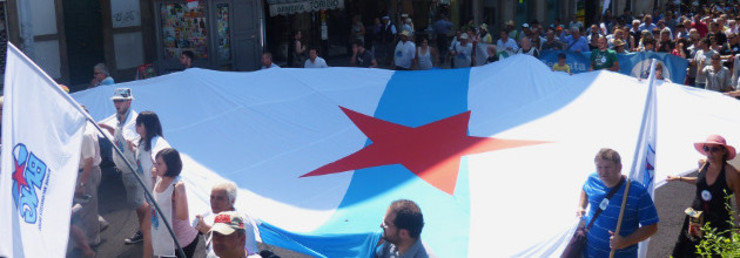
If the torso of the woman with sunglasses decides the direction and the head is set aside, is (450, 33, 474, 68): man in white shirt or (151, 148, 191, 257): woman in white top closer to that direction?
the woman in white top

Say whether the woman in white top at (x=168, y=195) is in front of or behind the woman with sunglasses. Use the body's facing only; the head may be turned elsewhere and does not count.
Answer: in front

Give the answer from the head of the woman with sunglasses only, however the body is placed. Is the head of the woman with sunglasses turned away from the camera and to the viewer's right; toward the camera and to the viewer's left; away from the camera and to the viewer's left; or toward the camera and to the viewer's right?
toward the camera and to the viewer's left

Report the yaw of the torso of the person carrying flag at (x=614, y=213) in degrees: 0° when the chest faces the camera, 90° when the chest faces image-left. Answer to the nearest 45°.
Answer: approximately 45°

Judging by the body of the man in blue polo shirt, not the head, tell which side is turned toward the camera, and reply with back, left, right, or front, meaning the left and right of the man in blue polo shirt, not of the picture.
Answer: front

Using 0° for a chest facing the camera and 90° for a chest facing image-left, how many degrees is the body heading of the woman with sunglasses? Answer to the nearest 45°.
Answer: approximately 45°

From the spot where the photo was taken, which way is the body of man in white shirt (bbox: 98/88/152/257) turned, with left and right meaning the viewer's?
facing the viewer and to the left of the viewer

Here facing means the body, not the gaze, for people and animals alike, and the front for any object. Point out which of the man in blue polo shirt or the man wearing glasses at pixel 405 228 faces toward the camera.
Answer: the man in blue polo shirt

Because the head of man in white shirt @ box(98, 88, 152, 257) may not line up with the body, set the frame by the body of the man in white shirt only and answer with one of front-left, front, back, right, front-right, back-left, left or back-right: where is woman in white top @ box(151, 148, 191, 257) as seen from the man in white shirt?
front-left

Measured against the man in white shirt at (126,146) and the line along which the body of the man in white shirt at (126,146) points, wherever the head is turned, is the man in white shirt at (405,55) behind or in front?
behind

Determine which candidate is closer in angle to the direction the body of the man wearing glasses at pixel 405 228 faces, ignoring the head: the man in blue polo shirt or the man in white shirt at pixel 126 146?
the man in white shirt

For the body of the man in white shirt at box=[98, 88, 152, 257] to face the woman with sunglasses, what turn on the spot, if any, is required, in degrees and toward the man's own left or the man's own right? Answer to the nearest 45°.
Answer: approximately 90° to the man's own left
